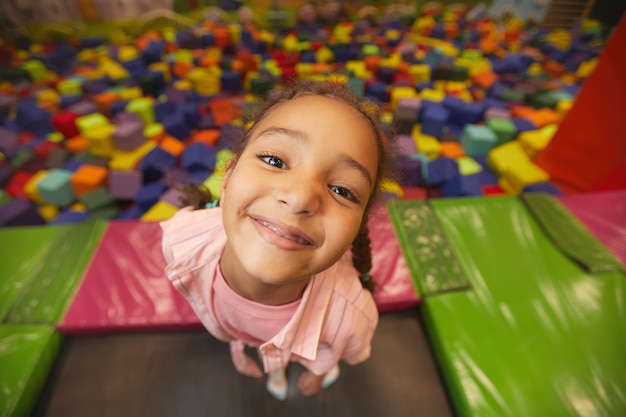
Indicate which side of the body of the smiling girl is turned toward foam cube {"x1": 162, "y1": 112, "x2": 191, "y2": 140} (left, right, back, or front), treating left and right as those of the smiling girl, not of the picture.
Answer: back

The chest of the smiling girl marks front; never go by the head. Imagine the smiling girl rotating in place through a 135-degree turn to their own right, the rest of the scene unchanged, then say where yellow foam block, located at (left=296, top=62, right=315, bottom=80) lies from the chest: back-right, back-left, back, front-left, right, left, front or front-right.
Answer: front-right

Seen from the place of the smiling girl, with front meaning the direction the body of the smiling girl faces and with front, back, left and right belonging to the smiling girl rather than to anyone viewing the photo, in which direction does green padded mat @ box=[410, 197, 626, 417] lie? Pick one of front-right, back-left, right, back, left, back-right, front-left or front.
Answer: left

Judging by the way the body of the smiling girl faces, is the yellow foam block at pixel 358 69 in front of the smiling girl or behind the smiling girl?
behind

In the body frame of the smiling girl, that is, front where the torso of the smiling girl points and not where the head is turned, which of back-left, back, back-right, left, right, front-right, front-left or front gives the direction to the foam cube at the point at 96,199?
back-right

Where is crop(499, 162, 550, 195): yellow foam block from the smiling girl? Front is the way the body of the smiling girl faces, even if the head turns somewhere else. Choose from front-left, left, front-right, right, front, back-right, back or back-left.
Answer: back-left

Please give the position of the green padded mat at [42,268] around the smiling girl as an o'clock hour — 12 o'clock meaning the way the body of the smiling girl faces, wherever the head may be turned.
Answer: The green padded mat is roughly at 4 o'clock from the smiling girl.

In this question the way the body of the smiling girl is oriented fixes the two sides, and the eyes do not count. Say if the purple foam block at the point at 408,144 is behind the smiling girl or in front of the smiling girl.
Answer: behind

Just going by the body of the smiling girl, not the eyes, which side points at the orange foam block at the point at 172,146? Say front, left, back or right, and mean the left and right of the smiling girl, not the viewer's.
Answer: back

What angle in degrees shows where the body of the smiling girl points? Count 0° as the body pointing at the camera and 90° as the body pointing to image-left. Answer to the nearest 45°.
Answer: approximately 0°

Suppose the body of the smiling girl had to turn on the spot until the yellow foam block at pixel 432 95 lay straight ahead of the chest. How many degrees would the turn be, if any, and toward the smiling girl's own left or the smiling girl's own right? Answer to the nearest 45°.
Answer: approximately 135° to the smiling girl's own left

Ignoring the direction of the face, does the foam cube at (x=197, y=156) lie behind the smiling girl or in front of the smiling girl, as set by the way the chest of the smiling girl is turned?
behind

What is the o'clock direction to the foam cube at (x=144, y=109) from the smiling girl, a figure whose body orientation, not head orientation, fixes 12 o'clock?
The foam cube is roughly at 5 o'clock from the smiling girl.
